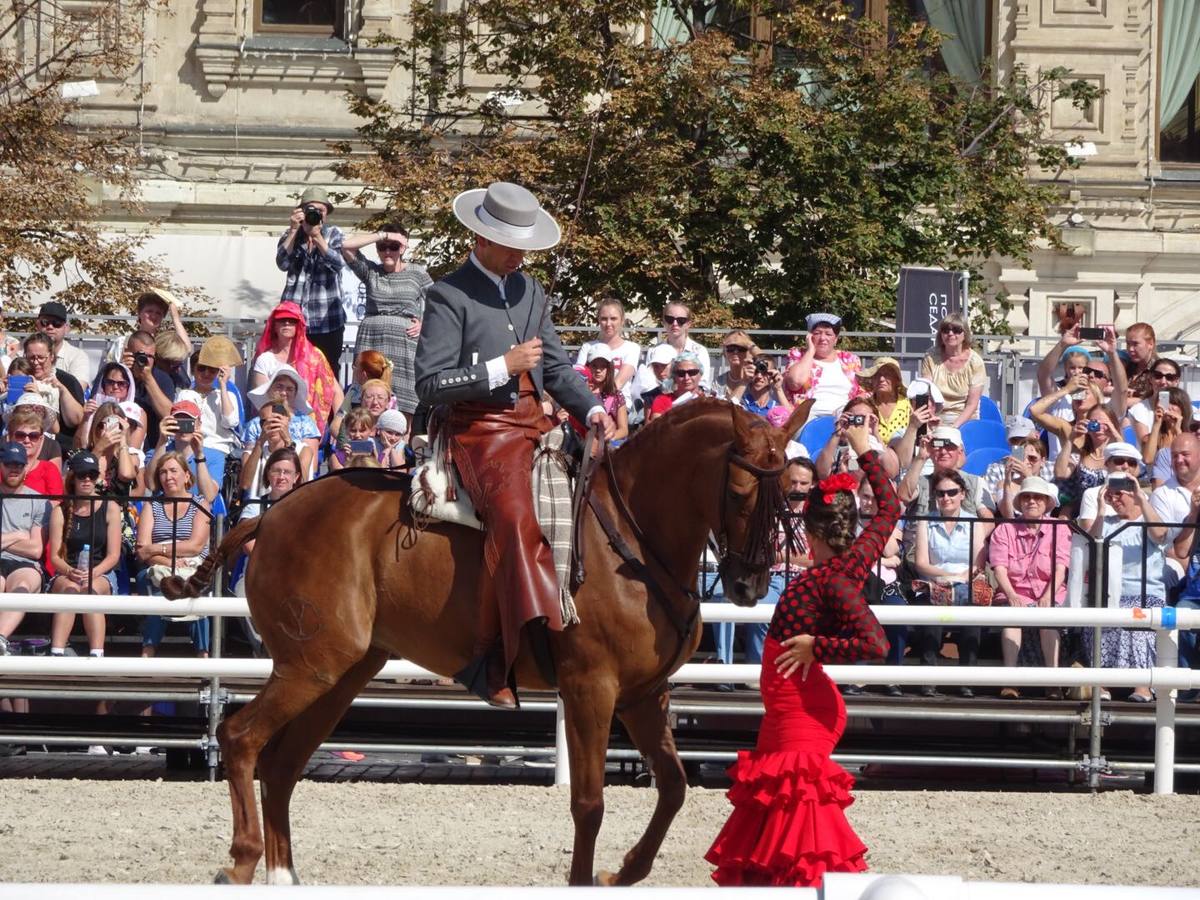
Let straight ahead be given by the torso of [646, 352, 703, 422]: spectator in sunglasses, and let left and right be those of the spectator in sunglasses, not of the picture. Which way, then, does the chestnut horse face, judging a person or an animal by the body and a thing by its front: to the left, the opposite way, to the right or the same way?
to the left

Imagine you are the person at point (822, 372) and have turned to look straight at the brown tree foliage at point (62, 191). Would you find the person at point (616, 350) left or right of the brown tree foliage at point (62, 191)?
left

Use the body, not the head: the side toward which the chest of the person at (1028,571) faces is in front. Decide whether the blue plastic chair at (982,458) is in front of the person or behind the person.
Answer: behind

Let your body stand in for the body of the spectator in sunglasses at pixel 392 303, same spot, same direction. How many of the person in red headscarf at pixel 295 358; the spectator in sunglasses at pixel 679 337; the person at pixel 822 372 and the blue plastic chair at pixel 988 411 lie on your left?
3

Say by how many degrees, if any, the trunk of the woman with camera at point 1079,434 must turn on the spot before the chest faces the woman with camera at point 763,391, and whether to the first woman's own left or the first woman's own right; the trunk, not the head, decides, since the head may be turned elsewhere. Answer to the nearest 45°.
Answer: approximately 90° to the first woman's own right

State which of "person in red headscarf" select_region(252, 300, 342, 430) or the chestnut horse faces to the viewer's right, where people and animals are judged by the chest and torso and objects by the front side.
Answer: the chestnut horse

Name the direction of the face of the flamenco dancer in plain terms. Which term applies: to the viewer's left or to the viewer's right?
to the viewer's left

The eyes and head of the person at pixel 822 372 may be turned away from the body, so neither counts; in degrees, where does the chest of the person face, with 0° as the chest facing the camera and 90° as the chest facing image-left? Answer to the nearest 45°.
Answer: approximately 0°
